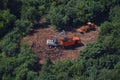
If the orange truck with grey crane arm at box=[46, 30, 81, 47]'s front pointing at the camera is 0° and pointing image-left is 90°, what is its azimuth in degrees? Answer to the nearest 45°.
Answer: approximately 90°
